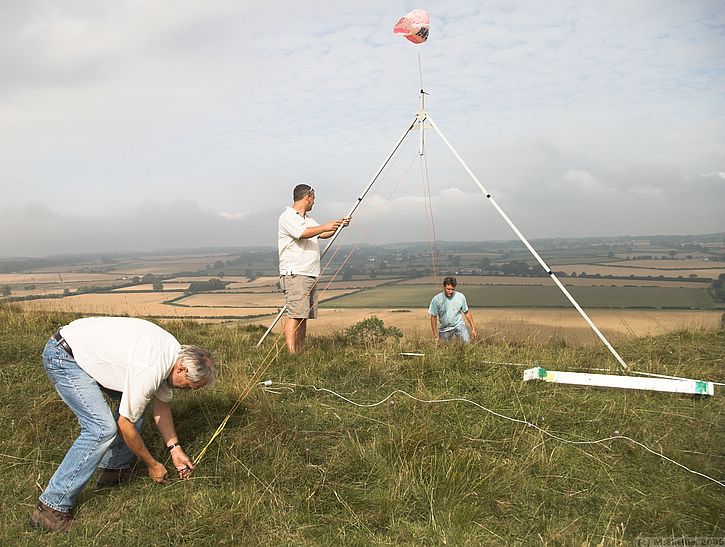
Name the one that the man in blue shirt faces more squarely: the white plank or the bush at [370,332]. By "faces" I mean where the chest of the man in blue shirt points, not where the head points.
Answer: the white plank

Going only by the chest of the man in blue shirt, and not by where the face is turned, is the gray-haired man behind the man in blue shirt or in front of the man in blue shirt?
in front

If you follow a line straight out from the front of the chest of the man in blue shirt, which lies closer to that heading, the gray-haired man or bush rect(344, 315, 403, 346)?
the gray-haired man

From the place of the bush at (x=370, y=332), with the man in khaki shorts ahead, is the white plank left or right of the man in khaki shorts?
left

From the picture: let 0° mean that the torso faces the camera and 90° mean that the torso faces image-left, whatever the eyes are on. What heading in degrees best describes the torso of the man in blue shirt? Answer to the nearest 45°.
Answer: approximately 0°

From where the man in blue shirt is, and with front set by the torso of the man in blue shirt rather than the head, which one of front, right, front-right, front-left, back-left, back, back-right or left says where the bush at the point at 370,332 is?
right

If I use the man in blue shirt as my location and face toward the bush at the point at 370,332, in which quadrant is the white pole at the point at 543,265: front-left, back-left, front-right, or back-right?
back-left
